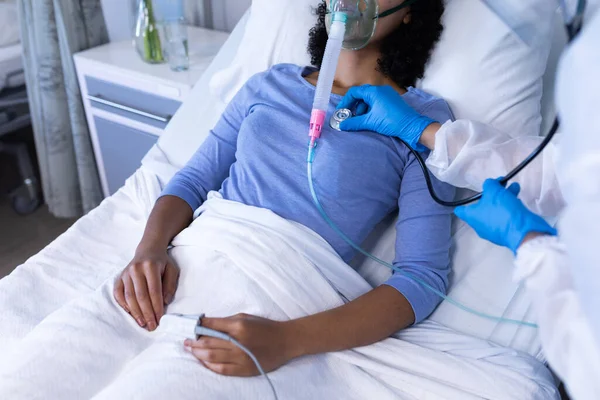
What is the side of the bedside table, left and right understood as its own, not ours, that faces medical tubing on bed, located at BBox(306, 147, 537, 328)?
left

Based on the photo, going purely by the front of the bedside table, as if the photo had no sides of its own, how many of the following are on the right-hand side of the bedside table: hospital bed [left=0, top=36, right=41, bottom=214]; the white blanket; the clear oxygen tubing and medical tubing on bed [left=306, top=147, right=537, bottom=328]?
1

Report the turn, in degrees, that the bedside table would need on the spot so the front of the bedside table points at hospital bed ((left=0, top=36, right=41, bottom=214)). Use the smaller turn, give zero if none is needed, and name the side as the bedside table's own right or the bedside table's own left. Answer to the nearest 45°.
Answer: approximately 90° to the bedside table's own right

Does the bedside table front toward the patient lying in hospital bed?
no

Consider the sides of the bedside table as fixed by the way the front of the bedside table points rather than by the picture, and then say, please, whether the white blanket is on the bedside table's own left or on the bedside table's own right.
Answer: on the bedside table's own left

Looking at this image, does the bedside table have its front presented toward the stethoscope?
no

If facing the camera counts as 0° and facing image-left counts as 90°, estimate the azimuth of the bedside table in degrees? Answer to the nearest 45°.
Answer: approximately 45°
